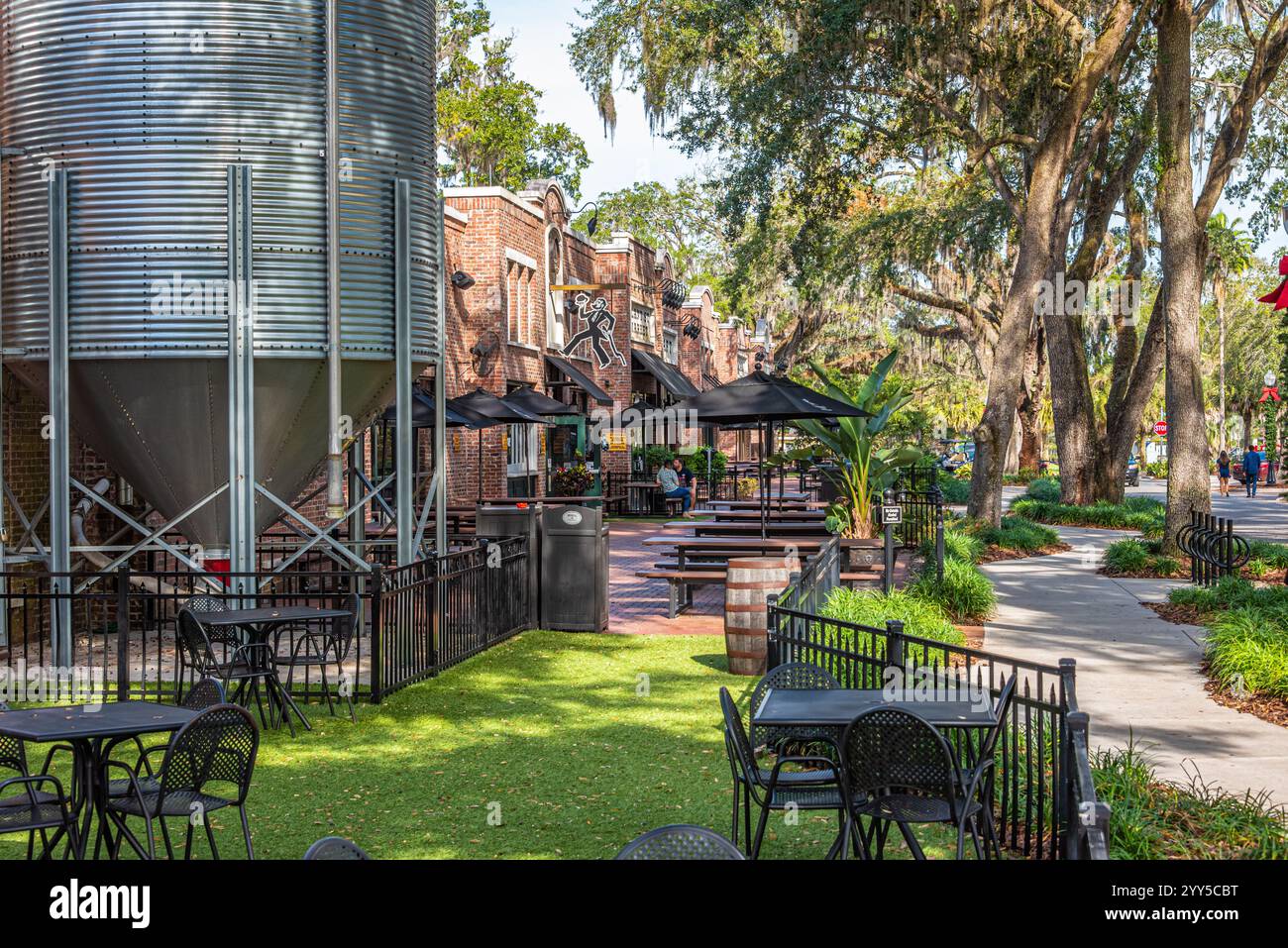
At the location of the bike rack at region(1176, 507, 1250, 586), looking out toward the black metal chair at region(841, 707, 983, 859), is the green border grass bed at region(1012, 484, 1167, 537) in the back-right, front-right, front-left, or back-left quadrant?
back-right

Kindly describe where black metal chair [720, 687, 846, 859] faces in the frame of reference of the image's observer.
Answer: facing to the right of the viewer

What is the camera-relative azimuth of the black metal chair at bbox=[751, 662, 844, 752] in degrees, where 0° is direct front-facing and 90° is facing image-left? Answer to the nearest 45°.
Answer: approximately 0°

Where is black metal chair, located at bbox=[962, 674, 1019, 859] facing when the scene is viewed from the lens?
facing to the left of the viewer

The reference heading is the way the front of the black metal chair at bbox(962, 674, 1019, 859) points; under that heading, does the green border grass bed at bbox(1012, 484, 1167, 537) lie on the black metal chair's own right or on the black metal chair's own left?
on the black metal chair's own right

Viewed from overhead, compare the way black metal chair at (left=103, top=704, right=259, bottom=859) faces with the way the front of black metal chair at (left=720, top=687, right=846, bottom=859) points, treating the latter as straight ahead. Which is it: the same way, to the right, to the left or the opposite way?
the opposite way

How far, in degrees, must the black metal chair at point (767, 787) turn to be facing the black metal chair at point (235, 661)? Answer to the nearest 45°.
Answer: approximately 135° to its left

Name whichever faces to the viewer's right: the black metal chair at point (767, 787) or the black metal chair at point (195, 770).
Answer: the black metal chair at point (767, 787)

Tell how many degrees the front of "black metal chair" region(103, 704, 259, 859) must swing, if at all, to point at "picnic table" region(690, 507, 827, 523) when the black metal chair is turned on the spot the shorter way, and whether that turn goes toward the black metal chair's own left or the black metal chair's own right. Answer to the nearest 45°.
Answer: approximately 90° to the black metal chair's own right

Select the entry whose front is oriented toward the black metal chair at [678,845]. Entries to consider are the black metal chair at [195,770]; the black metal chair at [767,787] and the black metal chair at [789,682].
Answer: the black metal chair at [789,682]
